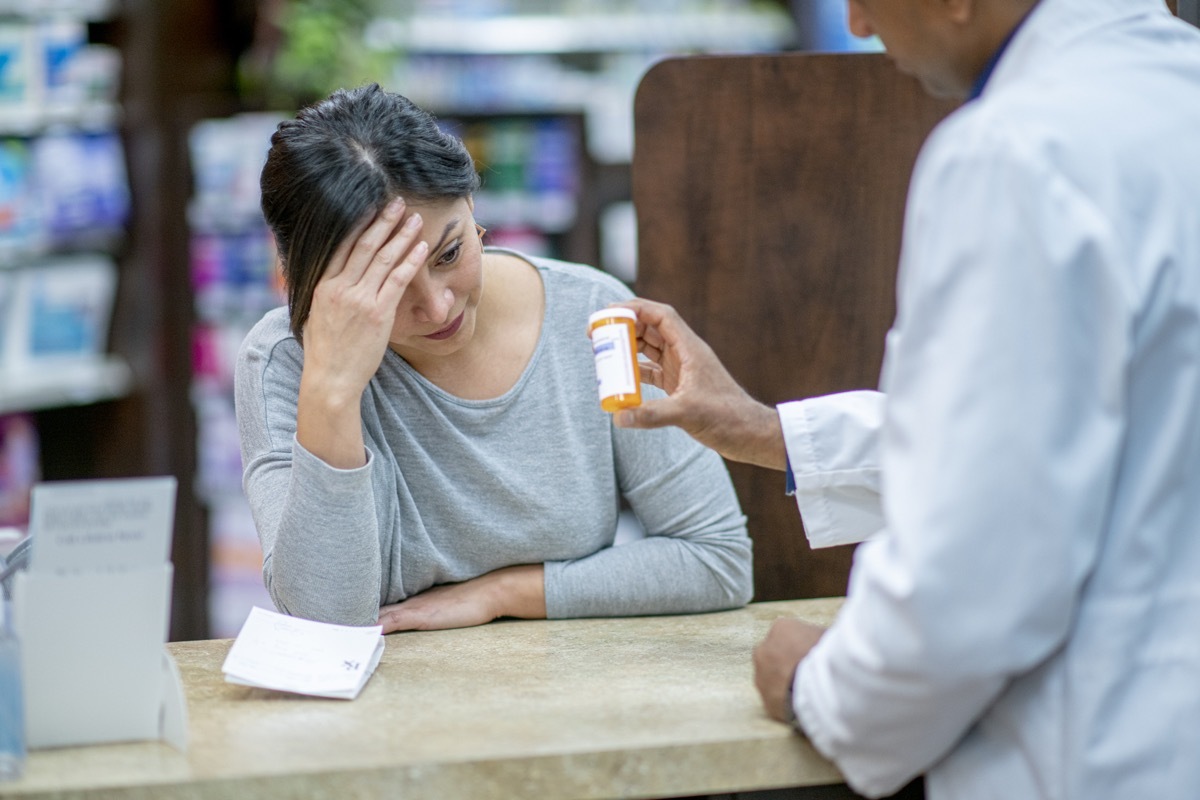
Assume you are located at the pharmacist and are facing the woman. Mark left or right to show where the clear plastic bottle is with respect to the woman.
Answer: left

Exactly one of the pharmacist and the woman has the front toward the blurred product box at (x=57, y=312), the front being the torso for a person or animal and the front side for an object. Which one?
the pharmacist

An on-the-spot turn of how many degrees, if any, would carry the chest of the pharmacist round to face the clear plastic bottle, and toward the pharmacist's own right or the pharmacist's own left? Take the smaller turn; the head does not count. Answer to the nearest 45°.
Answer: approximately 45° to the pharmacist's own left

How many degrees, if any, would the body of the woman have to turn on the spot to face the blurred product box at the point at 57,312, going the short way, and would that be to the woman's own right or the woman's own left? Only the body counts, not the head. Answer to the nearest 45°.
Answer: approximately 135° to the woman's own right

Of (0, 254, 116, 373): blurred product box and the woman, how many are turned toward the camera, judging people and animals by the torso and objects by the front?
2

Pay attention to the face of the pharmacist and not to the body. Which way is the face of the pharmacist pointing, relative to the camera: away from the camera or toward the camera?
away from the camera

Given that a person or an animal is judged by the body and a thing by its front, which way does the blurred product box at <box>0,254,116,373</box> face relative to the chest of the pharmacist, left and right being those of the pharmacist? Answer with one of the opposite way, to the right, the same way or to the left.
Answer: the opposite way

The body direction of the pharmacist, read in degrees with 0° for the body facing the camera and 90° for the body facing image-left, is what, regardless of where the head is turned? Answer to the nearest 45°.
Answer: approximately 135°

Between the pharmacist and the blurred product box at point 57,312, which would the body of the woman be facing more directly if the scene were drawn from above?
the pharmacist
